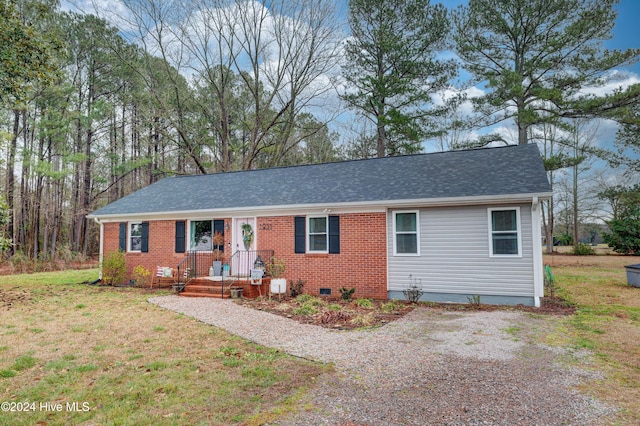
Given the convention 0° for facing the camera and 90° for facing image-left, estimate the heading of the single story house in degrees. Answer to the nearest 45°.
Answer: approximately 45°

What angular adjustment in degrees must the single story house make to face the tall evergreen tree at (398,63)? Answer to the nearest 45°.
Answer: approximately 135° to its right

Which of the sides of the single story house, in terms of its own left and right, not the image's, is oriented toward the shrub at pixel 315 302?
front

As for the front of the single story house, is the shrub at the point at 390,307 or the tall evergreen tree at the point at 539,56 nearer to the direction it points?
the shrub

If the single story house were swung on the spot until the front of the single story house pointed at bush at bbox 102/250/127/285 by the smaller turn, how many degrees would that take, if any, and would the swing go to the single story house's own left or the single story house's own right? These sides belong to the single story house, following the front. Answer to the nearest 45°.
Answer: approximately 45° to the single story house's own right

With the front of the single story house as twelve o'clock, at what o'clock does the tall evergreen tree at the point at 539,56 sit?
The tall evergreen tree is roughly at 6 o'clock from the single story house.

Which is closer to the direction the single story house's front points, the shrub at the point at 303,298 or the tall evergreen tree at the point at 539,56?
the shrub

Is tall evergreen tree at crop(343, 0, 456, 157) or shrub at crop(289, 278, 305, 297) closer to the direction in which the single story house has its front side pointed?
the shrub

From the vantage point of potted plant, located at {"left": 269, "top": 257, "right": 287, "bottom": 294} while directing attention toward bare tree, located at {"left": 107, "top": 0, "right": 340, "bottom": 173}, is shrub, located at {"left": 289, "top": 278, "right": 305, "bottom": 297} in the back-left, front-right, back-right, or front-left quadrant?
back-right

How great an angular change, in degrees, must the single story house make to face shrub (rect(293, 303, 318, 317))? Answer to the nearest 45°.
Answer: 0° — it already faces it

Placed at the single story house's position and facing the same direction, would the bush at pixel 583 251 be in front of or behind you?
behind
